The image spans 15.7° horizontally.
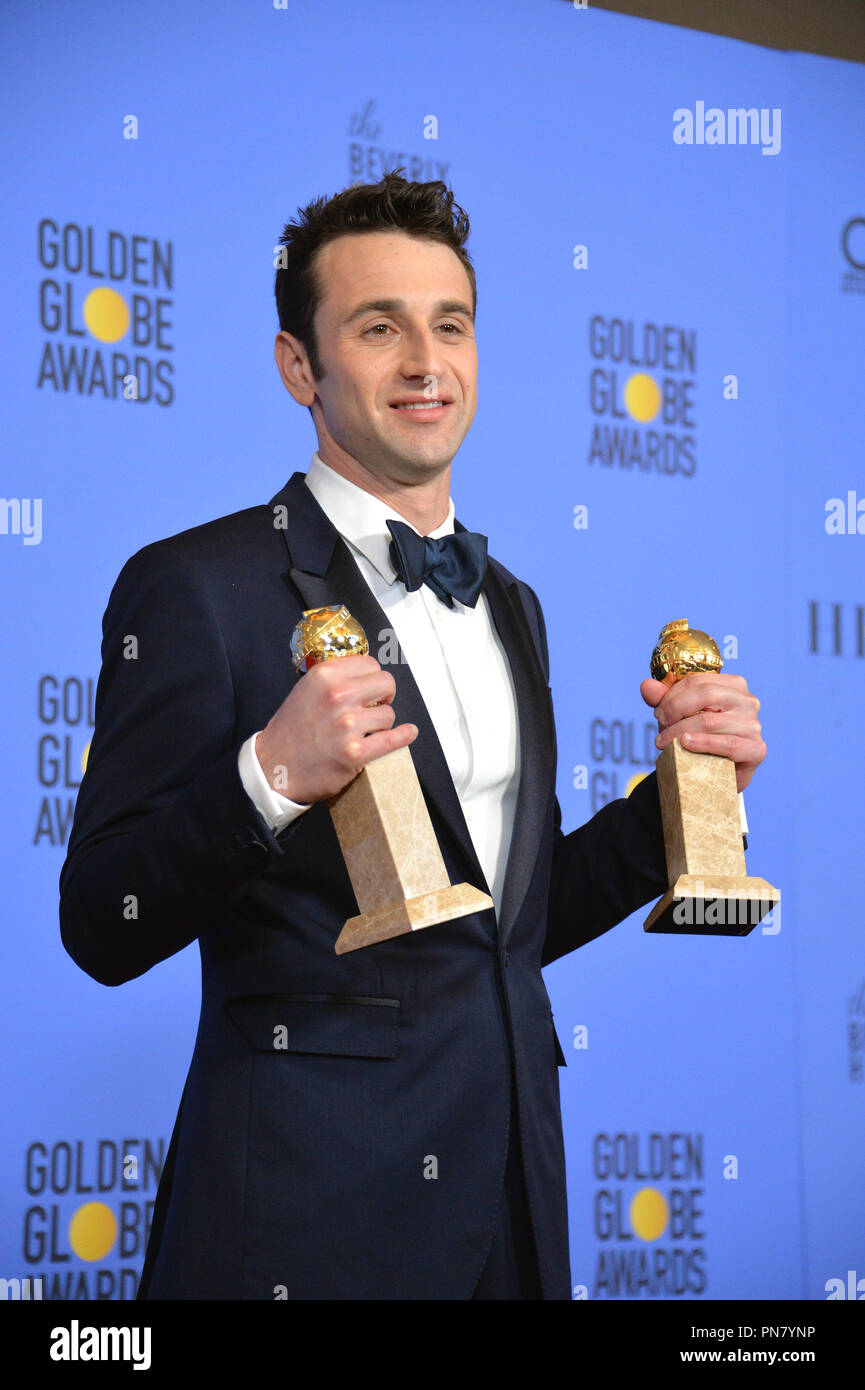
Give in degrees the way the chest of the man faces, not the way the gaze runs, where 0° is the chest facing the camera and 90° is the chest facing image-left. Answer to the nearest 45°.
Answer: approximately 315°
